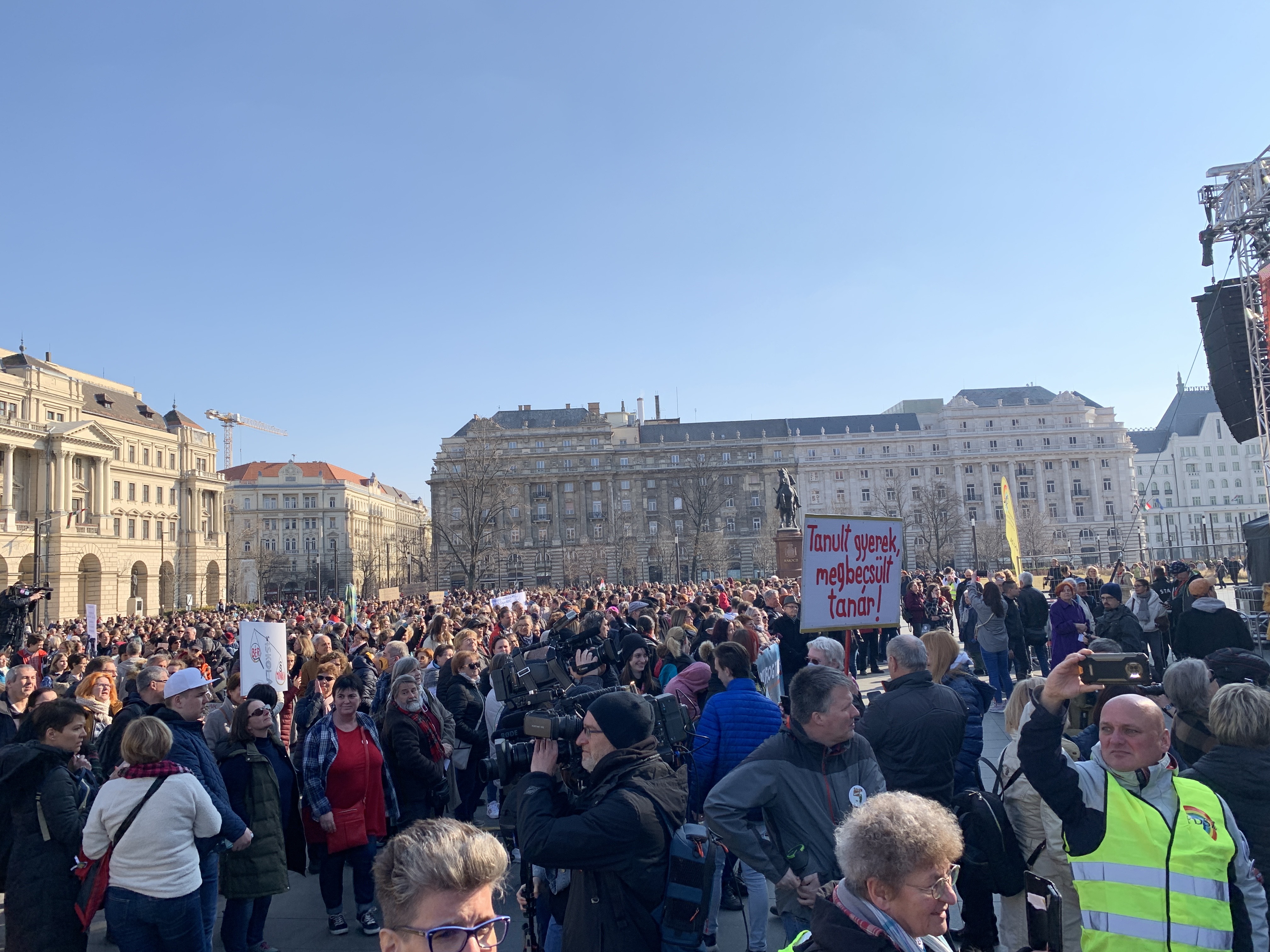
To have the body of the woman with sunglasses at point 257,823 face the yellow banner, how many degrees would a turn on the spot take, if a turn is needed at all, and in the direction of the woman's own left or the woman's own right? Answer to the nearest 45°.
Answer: approximately 90° to the woman's own left

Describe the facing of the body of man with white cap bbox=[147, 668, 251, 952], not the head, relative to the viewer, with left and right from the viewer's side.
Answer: facing to the right of the viewer

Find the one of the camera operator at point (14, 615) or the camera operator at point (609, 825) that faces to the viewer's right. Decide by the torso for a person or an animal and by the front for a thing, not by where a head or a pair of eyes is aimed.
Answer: the camera operator at point (14, 615)

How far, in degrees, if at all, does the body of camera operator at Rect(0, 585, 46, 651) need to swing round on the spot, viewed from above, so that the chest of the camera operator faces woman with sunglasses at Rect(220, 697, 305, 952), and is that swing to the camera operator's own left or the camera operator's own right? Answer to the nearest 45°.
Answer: approximately 90° to the camera operator's own right

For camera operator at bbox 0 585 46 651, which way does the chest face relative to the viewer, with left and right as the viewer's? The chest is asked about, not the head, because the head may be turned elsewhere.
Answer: facing to the right of the viewer

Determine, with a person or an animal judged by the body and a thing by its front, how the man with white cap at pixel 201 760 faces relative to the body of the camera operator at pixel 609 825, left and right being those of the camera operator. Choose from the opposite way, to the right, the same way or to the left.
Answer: the opposite way

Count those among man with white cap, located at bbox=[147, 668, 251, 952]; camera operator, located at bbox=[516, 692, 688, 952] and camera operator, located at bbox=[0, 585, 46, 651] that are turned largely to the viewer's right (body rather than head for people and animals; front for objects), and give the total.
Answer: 2

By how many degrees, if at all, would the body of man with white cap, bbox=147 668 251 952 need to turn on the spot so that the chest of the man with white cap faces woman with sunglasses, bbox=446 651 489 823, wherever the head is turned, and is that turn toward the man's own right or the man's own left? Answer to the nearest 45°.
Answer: approximately 45° to the man's own left
